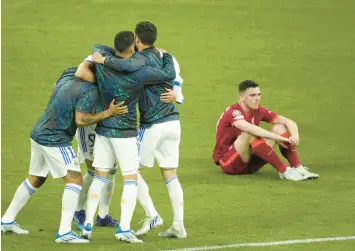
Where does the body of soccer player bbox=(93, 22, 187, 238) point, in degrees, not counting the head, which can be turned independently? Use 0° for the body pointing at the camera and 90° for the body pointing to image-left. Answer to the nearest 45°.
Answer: approximately 135°

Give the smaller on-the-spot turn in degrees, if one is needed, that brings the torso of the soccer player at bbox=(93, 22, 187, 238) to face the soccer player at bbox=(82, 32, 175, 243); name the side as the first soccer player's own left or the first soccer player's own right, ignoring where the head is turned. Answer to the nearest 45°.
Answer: approximately 90° to the first soccer player's own left

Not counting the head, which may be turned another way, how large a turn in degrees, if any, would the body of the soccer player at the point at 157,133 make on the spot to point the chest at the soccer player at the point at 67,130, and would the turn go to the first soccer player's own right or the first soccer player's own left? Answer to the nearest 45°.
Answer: approximately 45° to the first soccer player's own left

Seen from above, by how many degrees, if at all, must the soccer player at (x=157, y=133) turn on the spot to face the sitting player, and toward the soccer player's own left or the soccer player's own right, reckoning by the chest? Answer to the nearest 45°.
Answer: approximately 90° to the soccer player's own right

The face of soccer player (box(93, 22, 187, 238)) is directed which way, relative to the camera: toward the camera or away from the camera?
away from the camera
